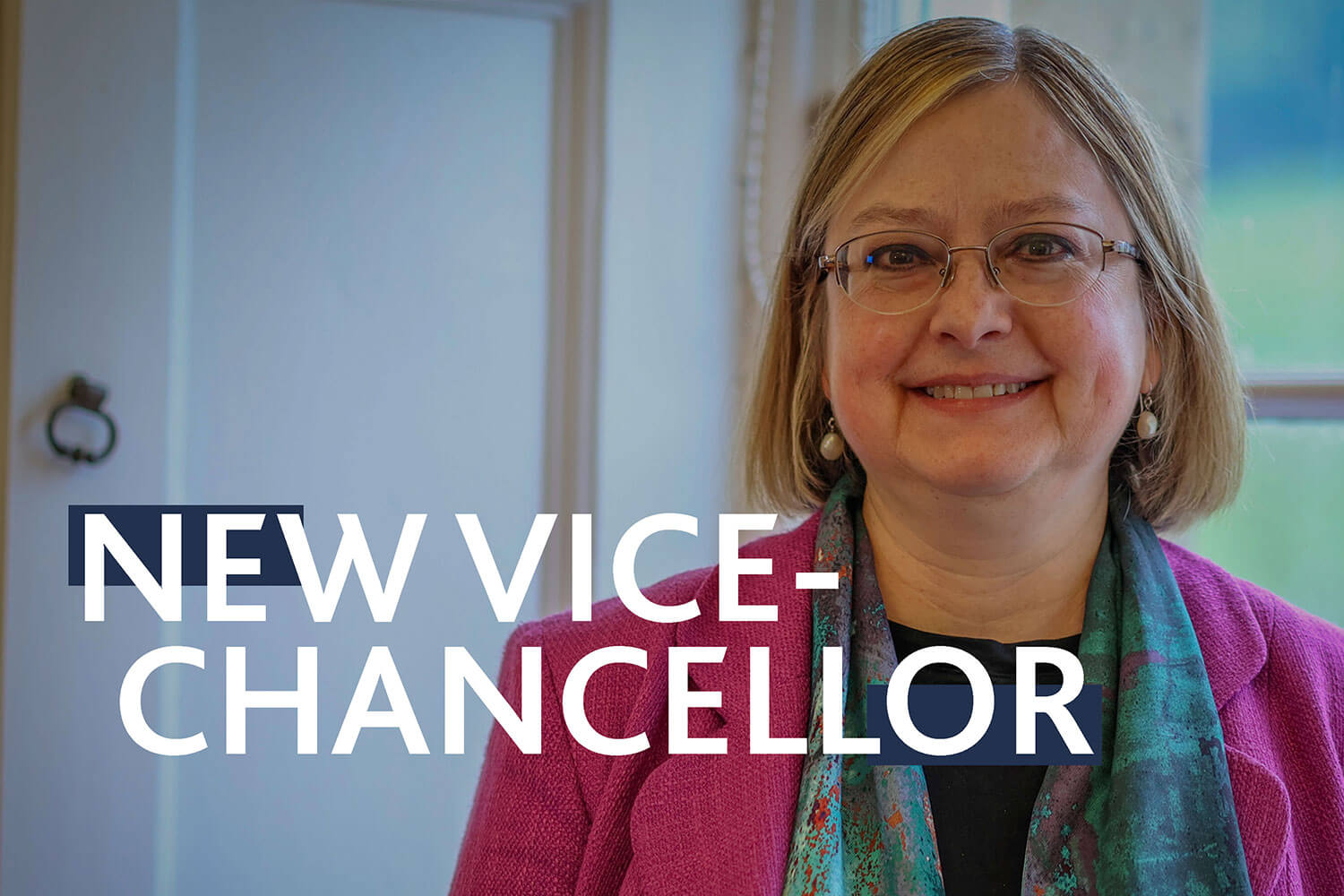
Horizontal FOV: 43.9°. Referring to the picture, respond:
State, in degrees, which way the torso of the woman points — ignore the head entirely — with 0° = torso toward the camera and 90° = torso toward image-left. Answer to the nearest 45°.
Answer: approximately 0°
